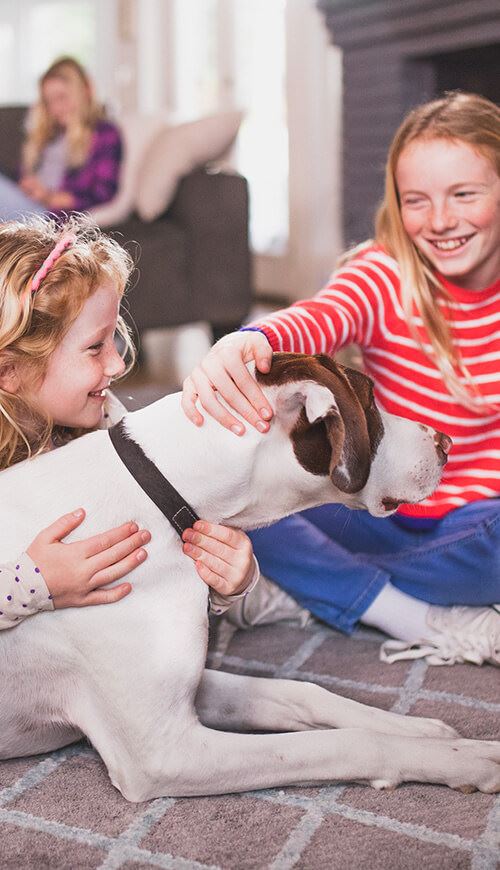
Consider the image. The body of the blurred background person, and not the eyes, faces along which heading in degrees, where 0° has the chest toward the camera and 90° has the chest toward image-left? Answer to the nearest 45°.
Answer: approximately 45°

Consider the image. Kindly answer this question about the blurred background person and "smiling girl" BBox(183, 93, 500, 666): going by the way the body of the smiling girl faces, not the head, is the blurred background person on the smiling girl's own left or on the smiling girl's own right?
on the smiling girl's own right

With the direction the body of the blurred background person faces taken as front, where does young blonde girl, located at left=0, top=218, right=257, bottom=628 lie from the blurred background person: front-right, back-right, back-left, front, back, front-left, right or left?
front-left

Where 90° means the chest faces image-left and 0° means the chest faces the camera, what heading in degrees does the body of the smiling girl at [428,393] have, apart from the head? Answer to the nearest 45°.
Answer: approximately 45°

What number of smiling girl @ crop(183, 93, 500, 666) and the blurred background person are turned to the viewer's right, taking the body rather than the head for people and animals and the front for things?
0

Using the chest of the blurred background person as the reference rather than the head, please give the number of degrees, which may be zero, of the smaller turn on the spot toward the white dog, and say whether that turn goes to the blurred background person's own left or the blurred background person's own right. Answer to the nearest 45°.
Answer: approximately 45° to the blurred background person's own left

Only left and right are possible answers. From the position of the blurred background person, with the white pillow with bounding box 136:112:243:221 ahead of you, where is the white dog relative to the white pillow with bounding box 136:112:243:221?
right

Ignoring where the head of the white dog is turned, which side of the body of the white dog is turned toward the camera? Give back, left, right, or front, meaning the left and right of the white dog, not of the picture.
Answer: right

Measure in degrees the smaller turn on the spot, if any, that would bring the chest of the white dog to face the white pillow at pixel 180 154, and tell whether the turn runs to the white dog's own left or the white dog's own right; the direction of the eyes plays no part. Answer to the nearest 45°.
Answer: approximately 90° to the white dog's own left

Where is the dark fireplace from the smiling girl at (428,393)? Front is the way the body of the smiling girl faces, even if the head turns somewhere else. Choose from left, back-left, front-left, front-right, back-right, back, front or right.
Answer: back-right

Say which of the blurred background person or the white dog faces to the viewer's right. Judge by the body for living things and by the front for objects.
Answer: the white dog

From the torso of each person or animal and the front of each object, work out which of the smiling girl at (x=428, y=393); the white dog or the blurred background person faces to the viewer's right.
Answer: the white dog

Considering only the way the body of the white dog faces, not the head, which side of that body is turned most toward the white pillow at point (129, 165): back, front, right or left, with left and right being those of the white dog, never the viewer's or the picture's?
left
